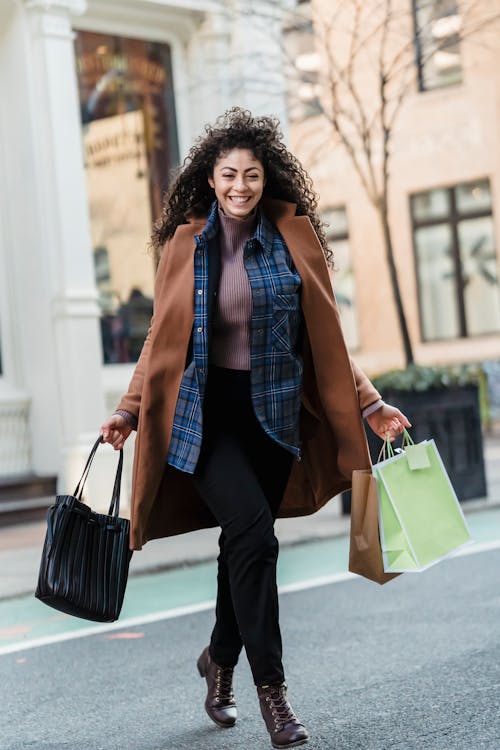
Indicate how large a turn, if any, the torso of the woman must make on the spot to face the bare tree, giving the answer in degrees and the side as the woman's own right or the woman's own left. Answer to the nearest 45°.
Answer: approximately 180°

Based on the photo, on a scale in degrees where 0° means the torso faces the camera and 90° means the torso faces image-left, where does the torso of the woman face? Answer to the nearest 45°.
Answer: approximately 0°

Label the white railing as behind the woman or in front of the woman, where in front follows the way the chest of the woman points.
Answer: behind

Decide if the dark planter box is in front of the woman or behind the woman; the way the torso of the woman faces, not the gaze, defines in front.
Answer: behind
